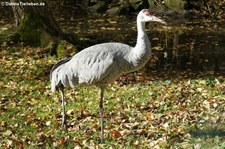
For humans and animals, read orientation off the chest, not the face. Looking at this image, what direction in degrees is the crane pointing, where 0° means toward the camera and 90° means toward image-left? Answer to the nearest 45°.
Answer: approximately 270°
